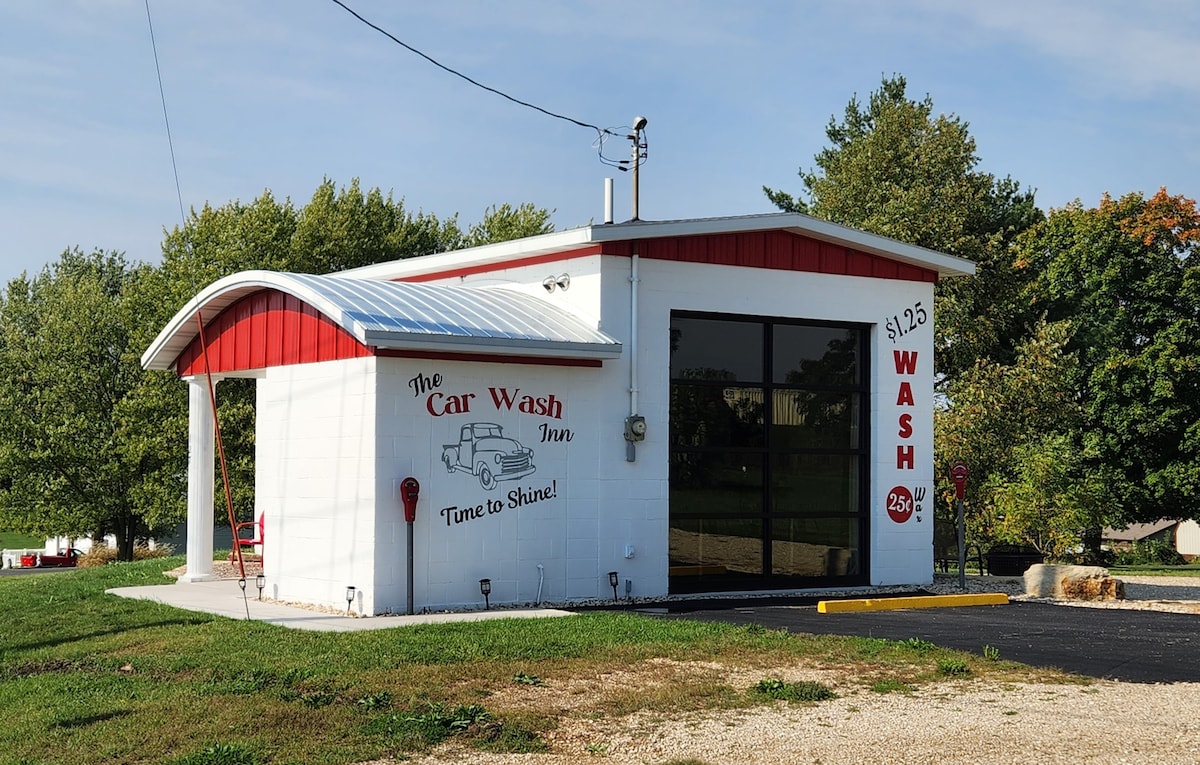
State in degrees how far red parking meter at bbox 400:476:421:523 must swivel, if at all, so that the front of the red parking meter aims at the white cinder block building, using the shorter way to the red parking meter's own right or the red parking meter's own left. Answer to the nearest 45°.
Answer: approximately 135° to the red parking meter's own left

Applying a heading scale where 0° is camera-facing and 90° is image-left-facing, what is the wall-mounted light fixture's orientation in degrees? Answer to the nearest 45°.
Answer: approximately 45°

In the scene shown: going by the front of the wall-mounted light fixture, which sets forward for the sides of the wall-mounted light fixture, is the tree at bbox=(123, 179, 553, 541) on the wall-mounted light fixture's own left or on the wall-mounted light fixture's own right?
on the wall-mounted light fixture's own right

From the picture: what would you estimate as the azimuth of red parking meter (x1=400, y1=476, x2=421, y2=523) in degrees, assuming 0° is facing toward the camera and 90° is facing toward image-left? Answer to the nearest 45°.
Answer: approximately 0°

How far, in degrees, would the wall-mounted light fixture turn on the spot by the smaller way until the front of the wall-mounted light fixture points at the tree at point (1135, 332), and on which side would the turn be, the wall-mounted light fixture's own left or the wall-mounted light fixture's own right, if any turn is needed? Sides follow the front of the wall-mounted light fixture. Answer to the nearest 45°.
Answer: approximately 180°

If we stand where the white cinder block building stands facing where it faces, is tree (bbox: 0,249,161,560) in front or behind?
behind

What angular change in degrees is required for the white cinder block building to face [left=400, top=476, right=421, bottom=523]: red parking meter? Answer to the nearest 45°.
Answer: approximately 90° to its right
